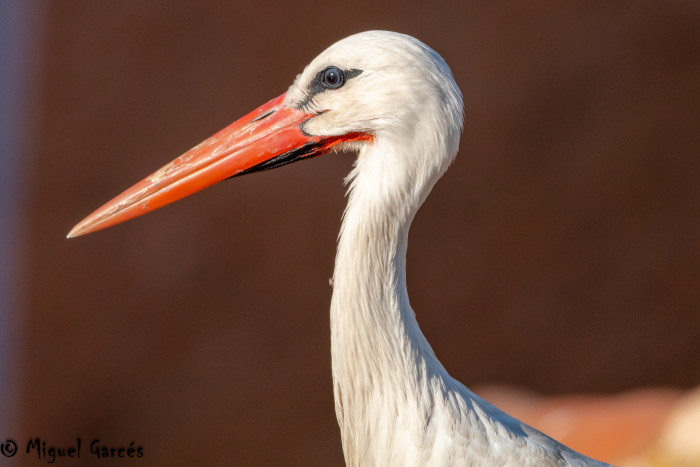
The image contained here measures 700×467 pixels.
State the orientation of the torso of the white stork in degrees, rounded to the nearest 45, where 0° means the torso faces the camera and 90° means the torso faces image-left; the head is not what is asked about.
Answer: approximately 90°
